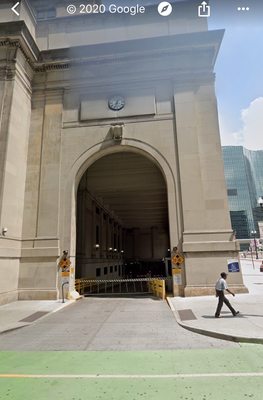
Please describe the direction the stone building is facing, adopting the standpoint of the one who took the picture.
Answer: facing the viewer
